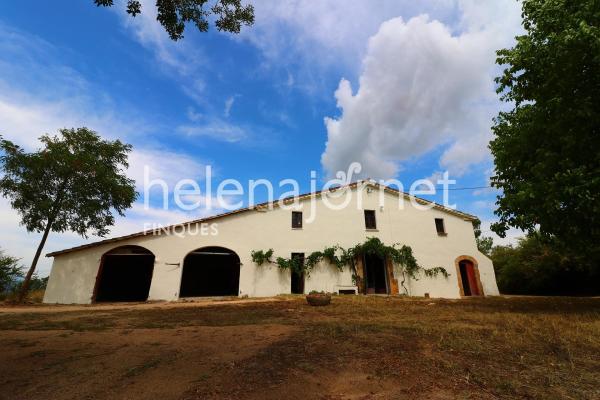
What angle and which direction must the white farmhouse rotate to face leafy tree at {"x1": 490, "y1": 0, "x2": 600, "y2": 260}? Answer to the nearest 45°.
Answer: approximately 45° to its left

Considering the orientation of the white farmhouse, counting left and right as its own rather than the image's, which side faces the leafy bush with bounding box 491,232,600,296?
left

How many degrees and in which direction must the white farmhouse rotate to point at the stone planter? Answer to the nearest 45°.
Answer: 0° — it already faces it

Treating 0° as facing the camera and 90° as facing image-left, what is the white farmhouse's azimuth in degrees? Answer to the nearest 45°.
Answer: approximately 0°

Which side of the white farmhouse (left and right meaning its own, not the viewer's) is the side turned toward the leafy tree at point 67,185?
right

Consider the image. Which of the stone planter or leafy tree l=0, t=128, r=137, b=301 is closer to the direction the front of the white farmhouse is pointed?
the stone planter
